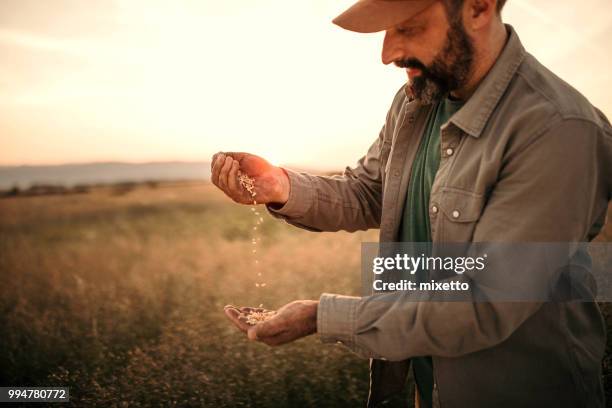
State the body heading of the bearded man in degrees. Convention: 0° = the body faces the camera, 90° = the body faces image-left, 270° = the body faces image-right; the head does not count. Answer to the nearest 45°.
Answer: approximately 45°

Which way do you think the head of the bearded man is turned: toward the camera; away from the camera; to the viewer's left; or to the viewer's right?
to the viewer's left
